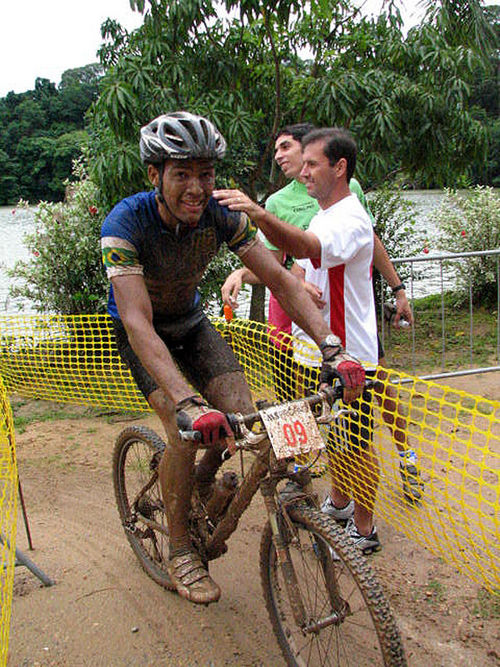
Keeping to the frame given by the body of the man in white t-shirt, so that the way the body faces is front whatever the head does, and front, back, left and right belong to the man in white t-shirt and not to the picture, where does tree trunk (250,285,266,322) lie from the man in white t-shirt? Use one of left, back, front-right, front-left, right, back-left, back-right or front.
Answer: right

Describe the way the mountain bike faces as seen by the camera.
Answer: facing the viewer and to the right of the viewer

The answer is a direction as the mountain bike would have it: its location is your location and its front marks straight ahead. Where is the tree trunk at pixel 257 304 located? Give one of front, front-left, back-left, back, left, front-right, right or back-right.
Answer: back-left

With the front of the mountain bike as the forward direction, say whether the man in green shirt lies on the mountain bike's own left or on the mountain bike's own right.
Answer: on the mountain bike's own left

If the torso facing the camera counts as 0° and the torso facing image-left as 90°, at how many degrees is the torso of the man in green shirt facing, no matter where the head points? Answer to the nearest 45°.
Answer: approximately 45°

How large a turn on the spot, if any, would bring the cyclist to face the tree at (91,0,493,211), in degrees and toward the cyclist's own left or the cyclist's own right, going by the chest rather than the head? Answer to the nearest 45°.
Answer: approximately 135° to the cyclist's own left

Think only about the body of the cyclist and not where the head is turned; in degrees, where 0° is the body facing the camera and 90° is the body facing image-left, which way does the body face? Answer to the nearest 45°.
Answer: approximately 315°

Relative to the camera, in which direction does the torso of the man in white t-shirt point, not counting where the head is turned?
to the viewer's left

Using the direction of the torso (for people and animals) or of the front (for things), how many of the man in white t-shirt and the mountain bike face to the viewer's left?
1

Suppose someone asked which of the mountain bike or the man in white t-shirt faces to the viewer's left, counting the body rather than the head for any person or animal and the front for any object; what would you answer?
the man in white t-shirt
